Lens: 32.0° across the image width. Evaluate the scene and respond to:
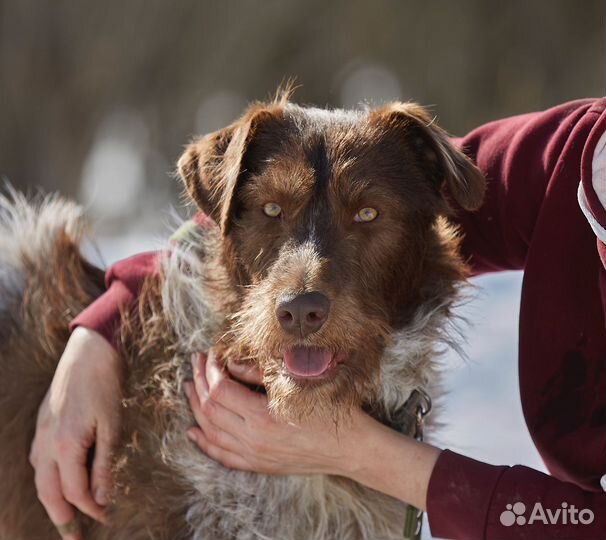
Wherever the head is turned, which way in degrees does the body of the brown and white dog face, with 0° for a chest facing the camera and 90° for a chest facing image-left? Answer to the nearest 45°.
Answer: approximately 315°

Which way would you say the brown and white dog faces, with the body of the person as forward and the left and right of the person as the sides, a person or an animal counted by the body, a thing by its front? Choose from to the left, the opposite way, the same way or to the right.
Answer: to the left

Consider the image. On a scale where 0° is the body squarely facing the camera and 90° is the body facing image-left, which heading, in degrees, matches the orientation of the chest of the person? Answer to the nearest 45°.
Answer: approximately 45°
